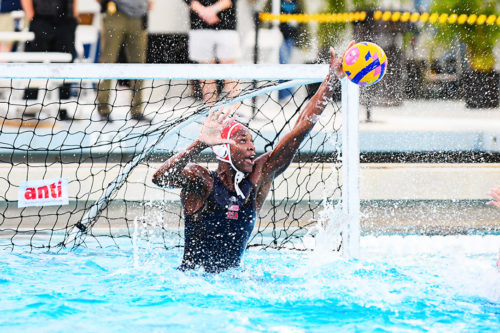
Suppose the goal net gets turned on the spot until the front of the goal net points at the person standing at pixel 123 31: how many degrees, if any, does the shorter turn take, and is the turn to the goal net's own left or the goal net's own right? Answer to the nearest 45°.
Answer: approximately 180°

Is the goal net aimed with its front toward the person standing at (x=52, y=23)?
no

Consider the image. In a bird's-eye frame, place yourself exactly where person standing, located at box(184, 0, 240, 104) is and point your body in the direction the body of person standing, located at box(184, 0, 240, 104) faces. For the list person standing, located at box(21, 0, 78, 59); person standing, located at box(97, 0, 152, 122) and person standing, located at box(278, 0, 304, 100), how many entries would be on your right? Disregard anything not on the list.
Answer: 2

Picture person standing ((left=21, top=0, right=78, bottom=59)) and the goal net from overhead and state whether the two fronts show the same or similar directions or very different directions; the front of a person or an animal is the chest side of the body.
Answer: same or similar directions

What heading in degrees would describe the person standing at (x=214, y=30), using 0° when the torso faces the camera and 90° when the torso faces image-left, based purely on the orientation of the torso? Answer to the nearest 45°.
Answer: approximately 0°

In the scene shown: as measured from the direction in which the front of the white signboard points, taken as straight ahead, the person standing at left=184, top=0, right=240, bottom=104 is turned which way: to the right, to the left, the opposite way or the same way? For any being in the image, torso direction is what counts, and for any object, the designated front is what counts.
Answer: the same way

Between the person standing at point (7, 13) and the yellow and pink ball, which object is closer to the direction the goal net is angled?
the yellow and pink ball

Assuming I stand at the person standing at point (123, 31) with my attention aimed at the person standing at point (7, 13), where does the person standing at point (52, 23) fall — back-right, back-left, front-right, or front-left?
front-left

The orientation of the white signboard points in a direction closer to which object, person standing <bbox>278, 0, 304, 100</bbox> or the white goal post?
the white goal post

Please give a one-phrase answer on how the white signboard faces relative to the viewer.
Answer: facing the viewer

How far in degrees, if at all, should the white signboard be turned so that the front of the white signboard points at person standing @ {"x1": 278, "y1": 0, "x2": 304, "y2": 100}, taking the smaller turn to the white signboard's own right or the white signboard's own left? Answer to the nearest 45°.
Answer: approximately 135° to the white signboard's own left

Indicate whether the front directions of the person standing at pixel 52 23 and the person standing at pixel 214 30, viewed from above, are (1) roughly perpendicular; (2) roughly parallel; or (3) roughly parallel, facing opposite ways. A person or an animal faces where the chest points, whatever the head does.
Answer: roughly parallel

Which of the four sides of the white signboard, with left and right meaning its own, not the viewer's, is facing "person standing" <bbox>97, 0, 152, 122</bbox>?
back

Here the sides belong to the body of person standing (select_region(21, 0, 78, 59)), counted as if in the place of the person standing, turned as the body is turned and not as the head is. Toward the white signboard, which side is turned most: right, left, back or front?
front

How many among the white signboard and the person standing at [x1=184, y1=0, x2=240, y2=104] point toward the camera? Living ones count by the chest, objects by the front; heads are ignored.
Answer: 2

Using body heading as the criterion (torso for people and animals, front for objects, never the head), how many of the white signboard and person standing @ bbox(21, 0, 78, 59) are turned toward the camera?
2

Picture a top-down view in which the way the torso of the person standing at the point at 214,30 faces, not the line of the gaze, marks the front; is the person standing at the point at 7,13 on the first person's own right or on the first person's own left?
on the first person's own right

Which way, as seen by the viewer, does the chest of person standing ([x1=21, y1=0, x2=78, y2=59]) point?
toward the camera

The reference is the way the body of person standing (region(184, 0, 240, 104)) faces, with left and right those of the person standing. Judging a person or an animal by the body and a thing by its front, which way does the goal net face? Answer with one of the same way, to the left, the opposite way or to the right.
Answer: the same way

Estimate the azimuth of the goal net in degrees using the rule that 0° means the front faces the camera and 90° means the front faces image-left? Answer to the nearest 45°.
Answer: approximately 0°
